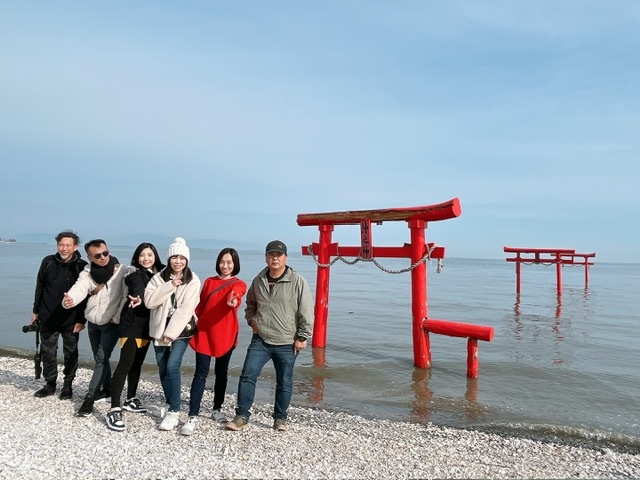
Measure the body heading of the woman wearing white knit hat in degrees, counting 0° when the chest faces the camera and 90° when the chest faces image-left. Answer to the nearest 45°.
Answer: approximately 0°

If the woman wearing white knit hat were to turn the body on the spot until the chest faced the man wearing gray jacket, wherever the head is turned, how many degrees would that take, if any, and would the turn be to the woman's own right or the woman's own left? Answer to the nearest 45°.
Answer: approximately 90° to the woman's own left

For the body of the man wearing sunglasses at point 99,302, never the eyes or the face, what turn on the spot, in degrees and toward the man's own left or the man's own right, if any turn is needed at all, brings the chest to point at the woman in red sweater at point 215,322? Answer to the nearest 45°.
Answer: approximately 45° to the man's own left

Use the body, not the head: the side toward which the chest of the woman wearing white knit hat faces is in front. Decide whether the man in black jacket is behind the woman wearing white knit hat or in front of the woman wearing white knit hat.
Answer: behind
